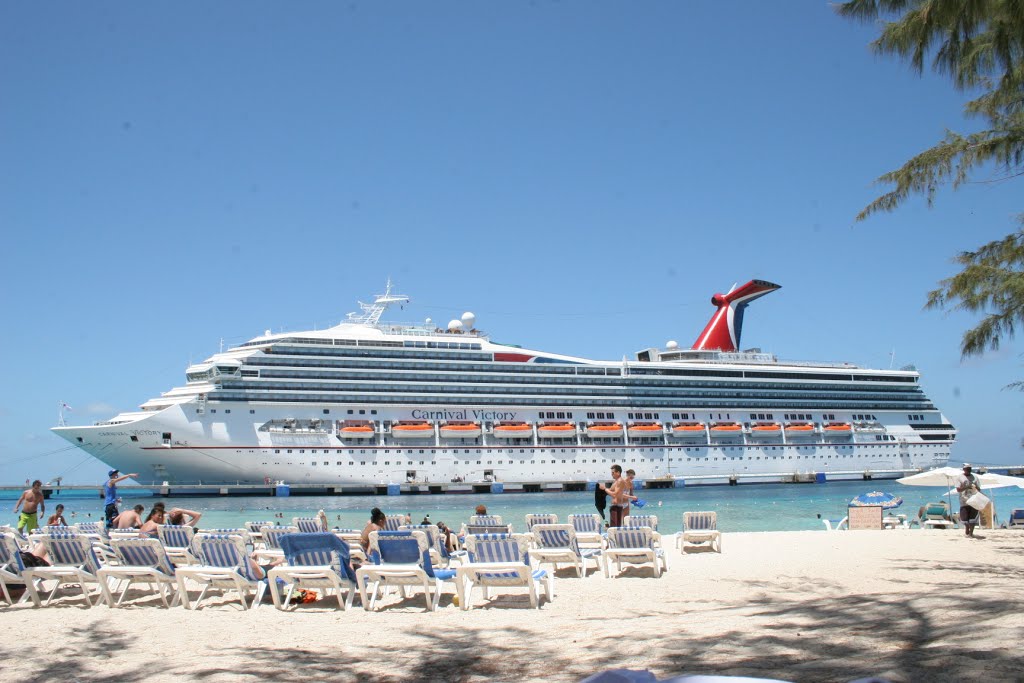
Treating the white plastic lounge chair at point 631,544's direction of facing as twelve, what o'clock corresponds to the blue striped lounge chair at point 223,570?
The blue striped lounge chair is roughly at 8 o'clock from the white plastic lounge chair.

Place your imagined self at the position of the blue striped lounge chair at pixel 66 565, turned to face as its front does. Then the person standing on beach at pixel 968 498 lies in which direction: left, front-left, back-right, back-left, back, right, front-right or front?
front-right

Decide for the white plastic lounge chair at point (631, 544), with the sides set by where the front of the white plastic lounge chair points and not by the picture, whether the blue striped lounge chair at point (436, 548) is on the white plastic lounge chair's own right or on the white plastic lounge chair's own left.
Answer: on the white plastic lounge chair's own left

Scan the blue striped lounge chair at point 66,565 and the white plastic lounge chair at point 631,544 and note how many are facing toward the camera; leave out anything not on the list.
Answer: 0

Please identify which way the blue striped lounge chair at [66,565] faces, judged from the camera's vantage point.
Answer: facing away from the viewer and to the right of the viewer

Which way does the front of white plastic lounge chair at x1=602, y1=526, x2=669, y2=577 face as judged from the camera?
facing away from the viewer

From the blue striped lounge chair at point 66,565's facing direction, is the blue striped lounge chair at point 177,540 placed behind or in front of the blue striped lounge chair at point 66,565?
in front

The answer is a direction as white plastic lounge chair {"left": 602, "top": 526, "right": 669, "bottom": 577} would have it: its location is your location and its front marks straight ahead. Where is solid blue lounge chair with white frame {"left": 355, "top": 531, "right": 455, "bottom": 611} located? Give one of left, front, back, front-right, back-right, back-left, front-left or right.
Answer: back-left

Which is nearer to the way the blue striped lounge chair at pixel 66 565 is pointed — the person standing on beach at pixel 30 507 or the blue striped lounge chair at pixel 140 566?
the person standing on beach

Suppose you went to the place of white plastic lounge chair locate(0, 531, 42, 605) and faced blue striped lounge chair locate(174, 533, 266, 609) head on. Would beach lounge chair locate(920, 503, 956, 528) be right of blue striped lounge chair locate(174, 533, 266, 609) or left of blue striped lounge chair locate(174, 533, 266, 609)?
left
